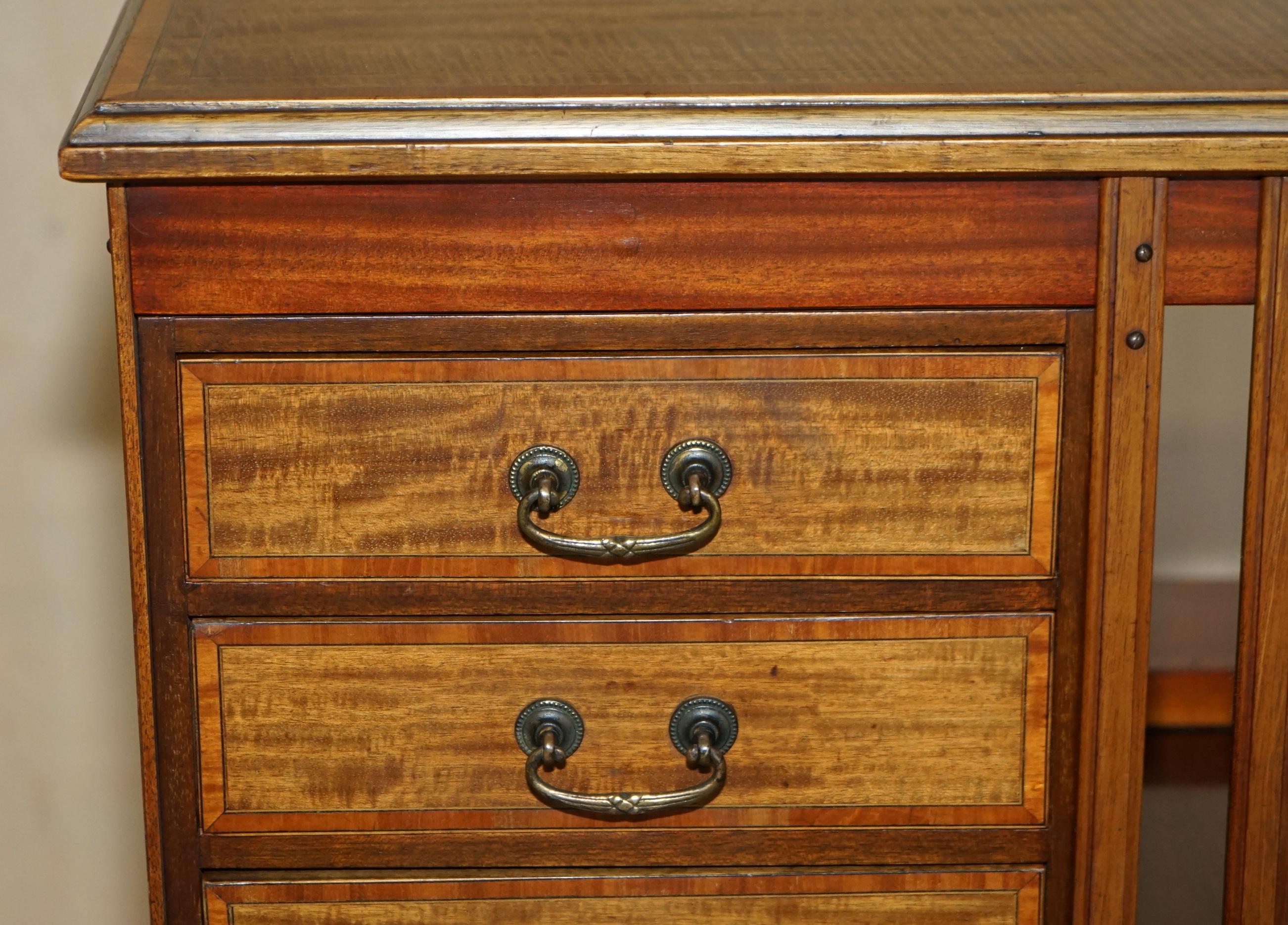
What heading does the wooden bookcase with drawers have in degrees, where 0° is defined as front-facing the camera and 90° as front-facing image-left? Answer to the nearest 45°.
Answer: approximately 0°
